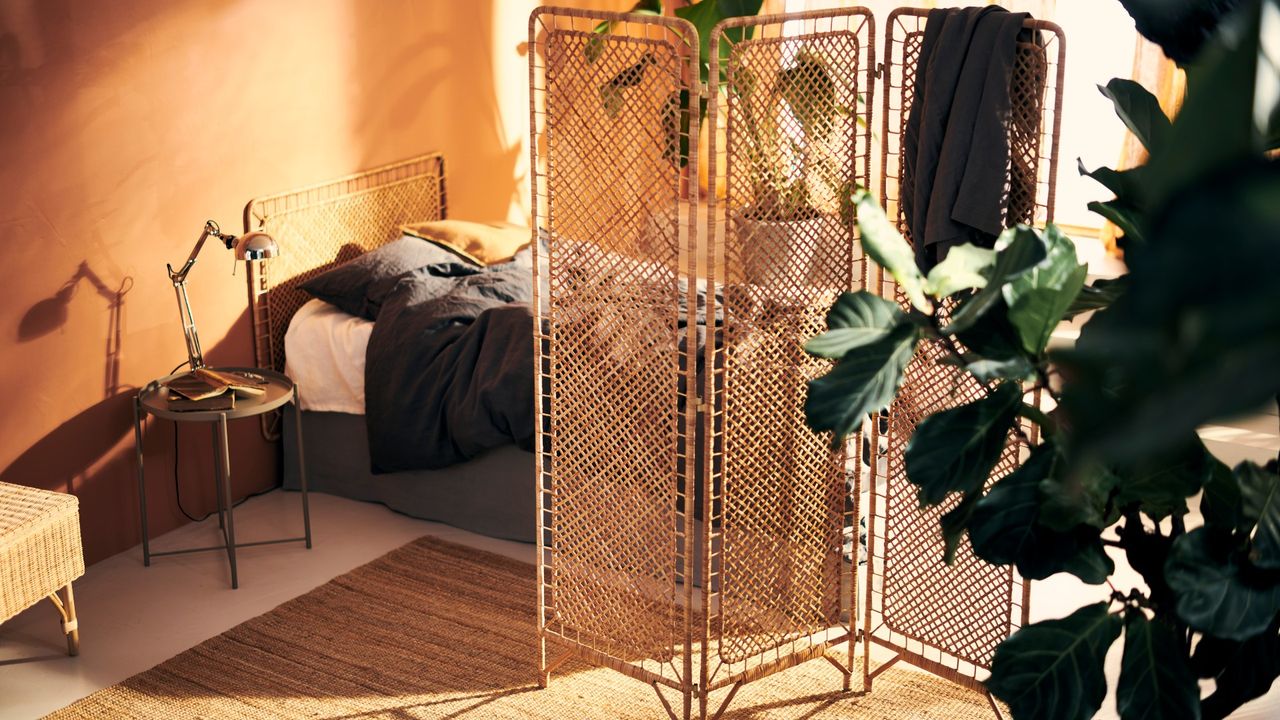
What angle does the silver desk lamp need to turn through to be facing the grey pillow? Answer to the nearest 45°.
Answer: approximately 45° to its left

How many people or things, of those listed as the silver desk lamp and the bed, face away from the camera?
0

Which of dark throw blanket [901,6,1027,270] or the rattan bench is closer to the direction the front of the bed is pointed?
the dark throw blanket

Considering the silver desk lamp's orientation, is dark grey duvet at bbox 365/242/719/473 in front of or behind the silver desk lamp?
in front

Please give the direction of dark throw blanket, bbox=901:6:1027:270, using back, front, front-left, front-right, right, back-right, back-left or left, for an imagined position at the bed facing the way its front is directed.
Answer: front

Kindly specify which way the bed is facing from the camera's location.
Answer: facing the viewer and to the right of the viewer

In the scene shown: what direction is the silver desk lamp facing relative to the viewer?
to the viewer's right
